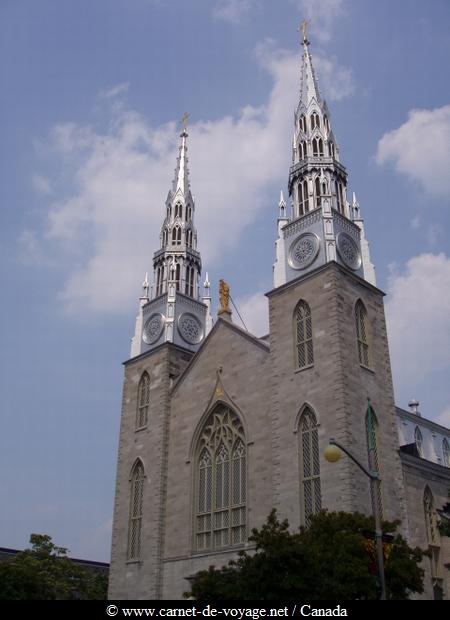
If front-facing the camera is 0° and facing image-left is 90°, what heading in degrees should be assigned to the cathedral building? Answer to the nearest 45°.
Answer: approximately 45°

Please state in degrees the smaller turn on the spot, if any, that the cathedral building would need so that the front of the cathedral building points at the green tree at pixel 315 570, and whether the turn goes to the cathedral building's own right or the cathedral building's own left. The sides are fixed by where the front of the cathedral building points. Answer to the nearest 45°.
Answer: approximately 45° to the cathedral building's own left
